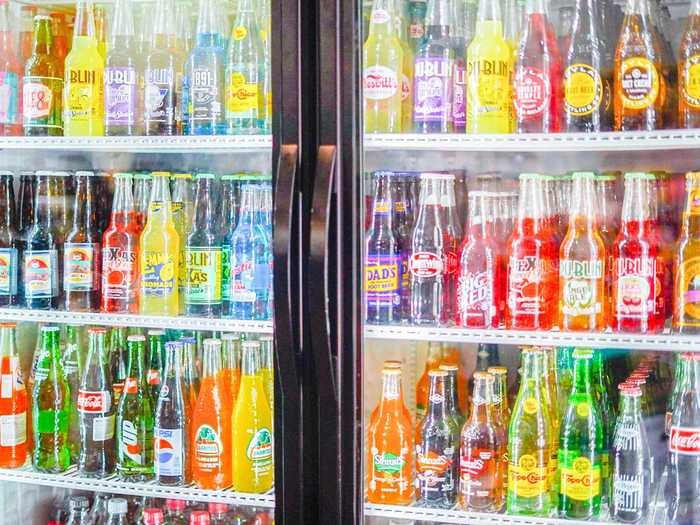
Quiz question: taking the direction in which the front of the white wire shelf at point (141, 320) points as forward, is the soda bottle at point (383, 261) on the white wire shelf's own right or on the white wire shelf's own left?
on the white wire shelf's own left

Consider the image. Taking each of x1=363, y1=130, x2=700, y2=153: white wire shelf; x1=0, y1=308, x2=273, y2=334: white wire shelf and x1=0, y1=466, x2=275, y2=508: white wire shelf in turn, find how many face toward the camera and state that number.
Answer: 3

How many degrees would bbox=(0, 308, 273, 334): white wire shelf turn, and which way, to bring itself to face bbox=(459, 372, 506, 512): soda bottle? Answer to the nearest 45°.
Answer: approximately 90° to its left

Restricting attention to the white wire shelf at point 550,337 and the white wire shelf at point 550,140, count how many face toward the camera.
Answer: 2

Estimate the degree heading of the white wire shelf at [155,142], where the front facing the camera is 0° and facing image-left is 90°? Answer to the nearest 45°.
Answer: approximately 0°

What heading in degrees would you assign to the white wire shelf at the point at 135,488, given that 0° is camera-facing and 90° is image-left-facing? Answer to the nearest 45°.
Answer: approximately 0°
